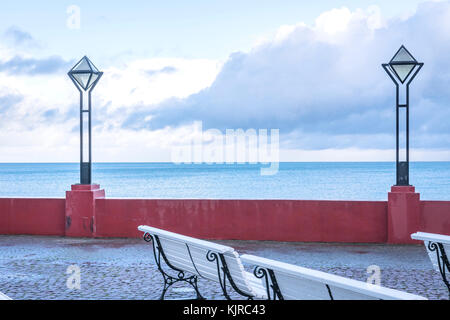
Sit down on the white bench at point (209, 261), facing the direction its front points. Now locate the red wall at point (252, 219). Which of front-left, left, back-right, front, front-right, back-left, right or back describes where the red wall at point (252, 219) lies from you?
front-left

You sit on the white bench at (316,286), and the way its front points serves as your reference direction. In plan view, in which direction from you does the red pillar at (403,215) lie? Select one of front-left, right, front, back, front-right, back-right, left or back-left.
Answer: front-left

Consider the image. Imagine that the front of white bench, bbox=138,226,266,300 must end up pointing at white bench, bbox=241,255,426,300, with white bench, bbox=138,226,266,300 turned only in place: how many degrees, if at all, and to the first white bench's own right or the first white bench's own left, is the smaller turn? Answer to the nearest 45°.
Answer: approximately 135° to the first white bench's own right

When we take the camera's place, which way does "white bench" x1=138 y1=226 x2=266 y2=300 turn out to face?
facing away from the viewer and to the right of the viewer

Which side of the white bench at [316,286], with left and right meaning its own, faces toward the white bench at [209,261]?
left

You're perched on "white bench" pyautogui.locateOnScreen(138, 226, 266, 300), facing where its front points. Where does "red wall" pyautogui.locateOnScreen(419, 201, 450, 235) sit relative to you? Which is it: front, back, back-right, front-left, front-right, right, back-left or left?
front

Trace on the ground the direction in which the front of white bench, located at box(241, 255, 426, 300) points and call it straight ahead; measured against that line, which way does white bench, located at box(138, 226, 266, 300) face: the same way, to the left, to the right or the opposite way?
the same way

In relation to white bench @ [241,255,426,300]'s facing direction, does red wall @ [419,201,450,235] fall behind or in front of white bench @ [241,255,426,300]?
in front

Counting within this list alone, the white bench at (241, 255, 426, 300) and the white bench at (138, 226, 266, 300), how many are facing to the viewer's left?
0

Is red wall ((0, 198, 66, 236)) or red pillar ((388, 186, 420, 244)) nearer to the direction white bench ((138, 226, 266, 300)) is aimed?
the red pillar

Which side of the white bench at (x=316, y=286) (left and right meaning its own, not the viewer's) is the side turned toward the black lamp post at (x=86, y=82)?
left

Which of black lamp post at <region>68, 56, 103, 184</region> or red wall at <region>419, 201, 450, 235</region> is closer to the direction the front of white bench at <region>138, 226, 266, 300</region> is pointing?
the red wall

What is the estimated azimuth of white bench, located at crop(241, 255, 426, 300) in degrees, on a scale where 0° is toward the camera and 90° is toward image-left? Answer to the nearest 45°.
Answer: approximately 225°

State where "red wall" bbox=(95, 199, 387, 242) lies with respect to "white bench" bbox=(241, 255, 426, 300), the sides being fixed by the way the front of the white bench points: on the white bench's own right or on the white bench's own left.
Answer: on the white bench's own left
